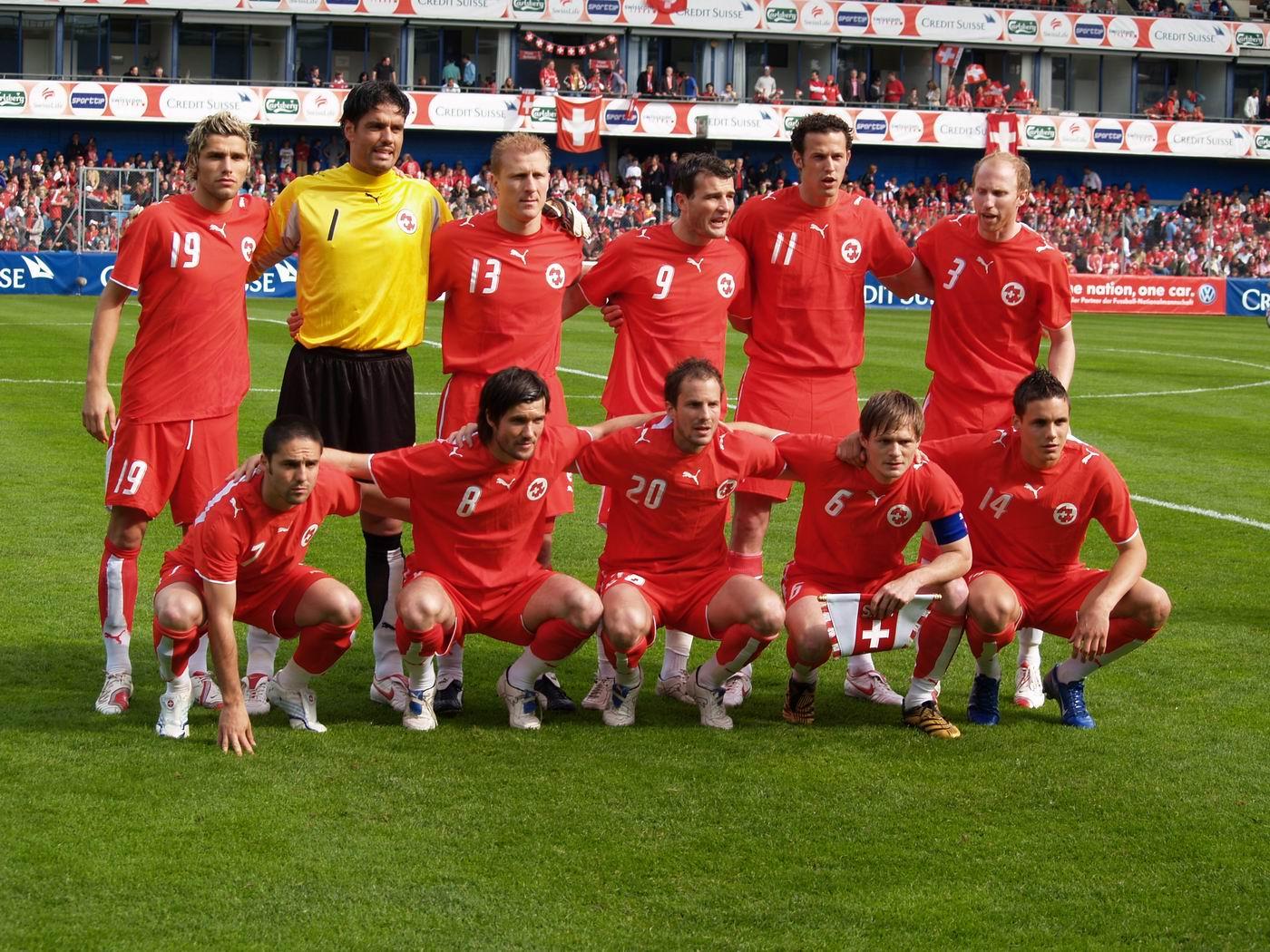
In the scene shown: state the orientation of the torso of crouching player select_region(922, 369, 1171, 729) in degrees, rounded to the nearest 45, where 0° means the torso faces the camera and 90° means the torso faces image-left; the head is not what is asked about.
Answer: approximately 0°

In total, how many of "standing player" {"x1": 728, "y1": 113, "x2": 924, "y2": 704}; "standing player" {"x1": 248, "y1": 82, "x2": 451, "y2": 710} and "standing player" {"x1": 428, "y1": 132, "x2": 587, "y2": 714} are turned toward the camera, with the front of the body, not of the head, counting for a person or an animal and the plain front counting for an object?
3

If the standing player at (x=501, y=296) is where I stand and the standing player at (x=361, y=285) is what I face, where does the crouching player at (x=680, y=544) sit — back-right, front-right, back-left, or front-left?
back-left

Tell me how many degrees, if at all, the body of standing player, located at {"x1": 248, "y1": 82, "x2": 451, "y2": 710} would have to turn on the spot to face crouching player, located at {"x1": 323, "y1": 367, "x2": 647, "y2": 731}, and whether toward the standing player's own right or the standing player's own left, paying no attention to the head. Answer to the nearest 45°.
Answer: approximately 45° to the standing player's own left

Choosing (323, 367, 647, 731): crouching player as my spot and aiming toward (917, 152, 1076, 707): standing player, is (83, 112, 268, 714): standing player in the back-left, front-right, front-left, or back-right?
back-left

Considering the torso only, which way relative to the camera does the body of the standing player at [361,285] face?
toward the camera

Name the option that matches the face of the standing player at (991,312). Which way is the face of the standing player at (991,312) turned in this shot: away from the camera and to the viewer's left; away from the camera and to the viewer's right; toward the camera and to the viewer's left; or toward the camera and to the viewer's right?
toward the camera and to the viewer's left

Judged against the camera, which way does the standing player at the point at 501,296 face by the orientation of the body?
toward the camera

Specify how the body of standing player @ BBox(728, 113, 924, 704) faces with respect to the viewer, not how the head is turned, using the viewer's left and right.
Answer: facing the viewer
